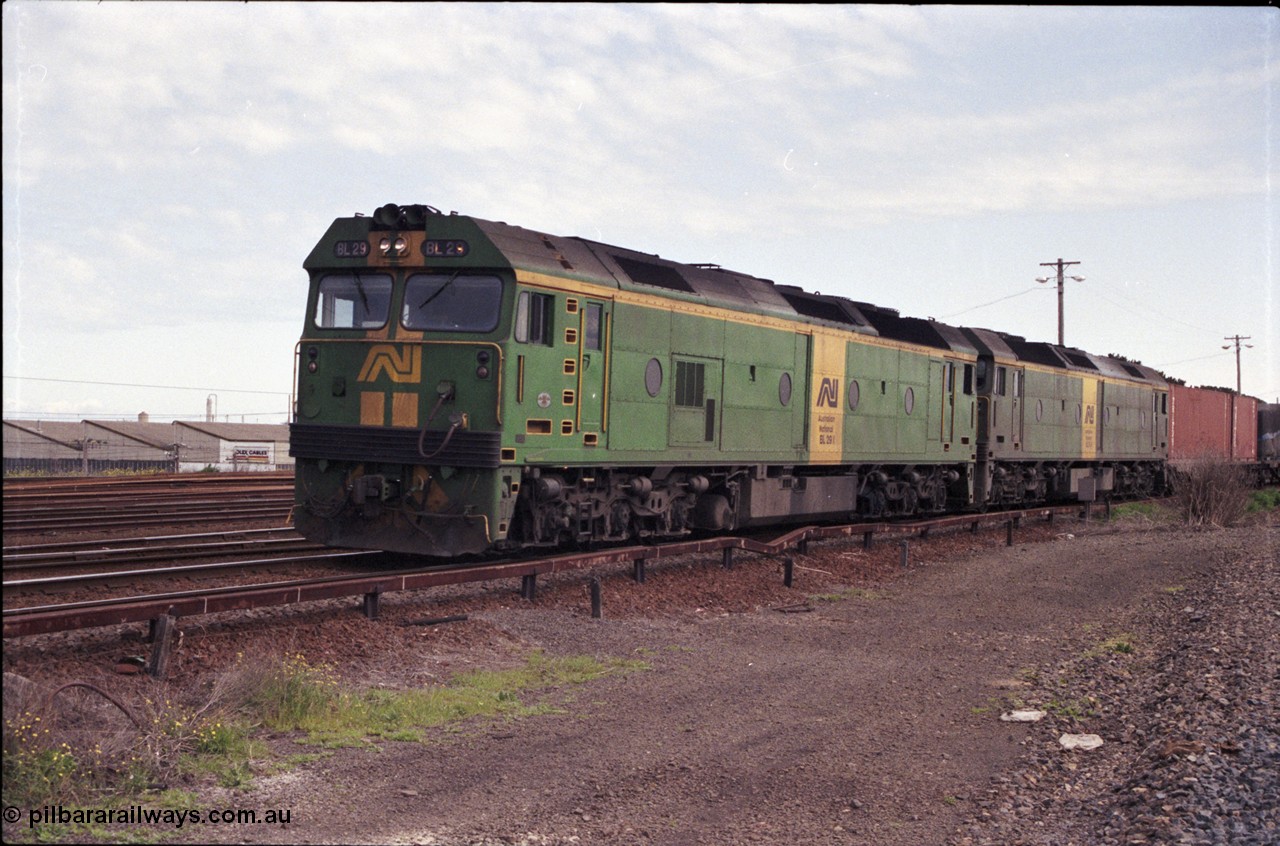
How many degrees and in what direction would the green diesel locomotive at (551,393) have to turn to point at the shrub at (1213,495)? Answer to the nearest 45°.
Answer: approximately 180°

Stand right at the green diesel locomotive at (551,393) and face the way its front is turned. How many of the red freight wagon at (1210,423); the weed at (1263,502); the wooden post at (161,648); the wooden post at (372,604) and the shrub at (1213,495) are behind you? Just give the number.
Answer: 3

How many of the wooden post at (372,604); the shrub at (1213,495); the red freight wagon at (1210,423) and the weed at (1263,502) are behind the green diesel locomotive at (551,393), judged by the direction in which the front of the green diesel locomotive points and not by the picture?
3

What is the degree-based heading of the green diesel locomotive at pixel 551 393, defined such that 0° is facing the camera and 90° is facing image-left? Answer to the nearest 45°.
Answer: approximately 45°

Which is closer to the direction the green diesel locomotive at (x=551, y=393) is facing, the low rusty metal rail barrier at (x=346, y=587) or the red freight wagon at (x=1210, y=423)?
the low rusty metal rail barrier

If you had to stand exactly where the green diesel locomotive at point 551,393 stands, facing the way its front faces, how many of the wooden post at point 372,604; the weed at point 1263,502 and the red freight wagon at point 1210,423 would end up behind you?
2

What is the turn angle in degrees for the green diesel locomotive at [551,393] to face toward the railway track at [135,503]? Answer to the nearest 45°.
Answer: approximately 90° to its right

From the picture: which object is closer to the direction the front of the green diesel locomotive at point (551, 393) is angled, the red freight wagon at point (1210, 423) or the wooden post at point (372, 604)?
the wooden post

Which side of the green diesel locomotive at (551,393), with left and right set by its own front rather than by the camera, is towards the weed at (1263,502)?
back

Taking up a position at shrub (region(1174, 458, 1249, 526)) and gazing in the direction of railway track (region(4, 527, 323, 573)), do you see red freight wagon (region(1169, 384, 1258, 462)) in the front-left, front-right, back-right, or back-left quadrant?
back-right

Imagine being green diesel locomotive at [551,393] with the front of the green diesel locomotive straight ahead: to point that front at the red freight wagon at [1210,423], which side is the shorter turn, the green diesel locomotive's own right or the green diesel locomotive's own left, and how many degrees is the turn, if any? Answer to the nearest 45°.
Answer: approximately 180°

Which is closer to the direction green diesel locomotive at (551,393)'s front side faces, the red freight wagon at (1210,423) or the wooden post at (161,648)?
the wooden post

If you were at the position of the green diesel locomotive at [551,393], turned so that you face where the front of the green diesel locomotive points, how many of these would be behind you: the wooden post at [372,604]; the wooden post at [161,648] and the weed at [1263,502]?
1

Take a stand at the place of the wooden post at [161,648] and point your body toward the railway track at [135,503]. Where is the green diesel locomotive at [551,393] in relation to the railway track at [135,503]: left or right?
right

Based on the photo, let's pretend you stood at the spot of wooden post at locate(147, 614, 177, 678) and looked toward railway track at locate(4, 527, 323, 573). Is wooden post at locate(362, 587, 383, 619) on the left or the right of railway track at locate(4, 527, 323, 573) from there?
right
